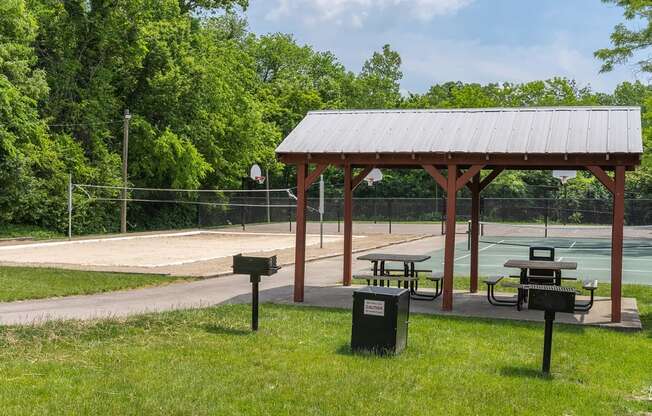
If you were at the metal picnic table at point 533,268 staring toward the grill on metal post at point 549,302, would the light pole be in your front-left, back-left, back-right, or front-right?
back-right

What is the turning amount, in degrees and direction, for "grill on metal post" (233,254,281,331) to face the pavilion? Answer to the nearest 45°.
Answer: approximately 45° to its left
